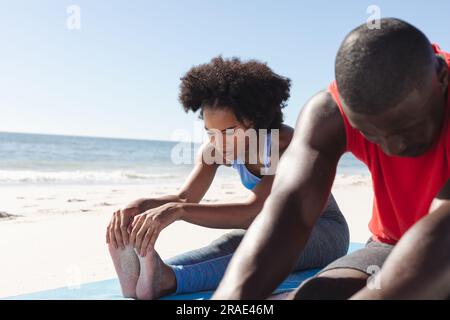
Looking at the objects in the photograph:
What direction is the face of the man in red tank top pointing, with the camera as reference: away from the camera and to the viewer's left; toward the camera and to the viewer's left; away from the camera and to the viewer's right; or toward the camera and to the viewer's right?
toward the camera and to the viewer's left

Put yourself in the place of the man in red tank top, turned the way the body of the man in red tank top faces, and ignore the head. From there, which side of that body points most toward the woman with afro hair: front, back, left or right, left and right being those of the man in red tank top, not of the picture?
right

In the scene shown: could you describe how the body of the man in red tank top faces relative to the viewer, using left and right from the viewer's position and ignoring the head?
facing the viewer and to the left of the viewer

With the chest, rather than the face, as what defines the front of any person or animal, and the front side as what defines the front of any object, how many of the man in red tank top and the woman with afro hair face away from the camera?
0

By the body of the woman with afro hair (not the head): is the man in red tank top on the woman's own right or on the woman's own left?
on the woman's own left

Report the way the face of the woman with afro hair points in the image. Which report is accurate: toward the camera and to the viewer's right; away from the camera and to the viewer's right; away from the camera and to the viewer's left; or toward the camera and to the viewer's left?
toward the camera and to the viewer's left
